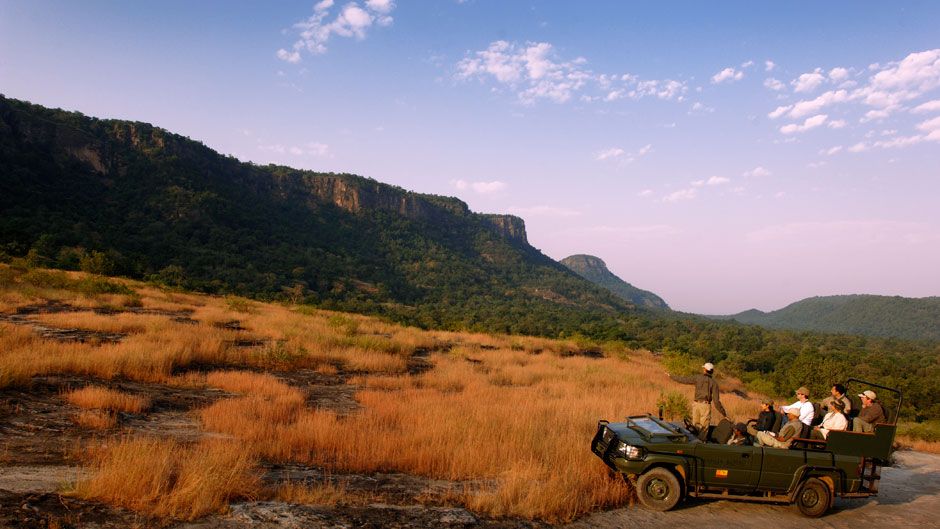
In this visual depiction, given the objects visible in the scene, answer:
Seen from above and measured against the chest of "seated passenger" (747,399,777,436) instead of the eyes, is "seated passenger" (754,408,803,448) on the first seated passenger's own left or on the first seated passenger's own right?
on the first seated passenger's own left

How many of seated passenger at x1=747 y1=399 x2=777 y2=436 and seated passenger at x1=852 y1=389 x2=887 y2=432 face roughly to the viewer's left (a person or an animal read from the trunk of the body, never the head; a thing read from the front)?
2

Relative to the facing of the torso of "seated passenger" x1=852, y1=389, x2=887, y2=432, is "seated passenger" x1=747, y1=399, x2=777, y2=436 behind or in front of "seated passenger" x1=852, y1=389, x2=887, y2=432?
in front

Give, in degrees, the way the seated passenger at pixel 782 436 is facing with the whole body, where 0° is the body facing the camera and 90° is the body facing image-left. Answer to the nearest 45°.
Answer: approximately 90°

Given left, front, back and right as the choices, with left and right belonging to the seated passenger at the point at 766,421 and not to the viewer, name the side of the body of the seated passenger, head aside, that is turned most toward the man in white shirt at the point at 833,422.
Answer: back

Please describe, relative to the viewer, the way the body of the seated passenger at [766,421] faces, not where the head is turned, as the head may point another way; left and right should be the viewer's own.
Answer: facing to the left of the viewer

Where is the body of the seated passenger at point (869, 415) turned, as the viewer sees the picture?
to the viewer's left

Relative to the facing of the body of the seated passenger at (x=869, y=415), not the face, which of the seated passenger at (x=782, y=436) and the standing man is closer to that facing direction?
the standing man
